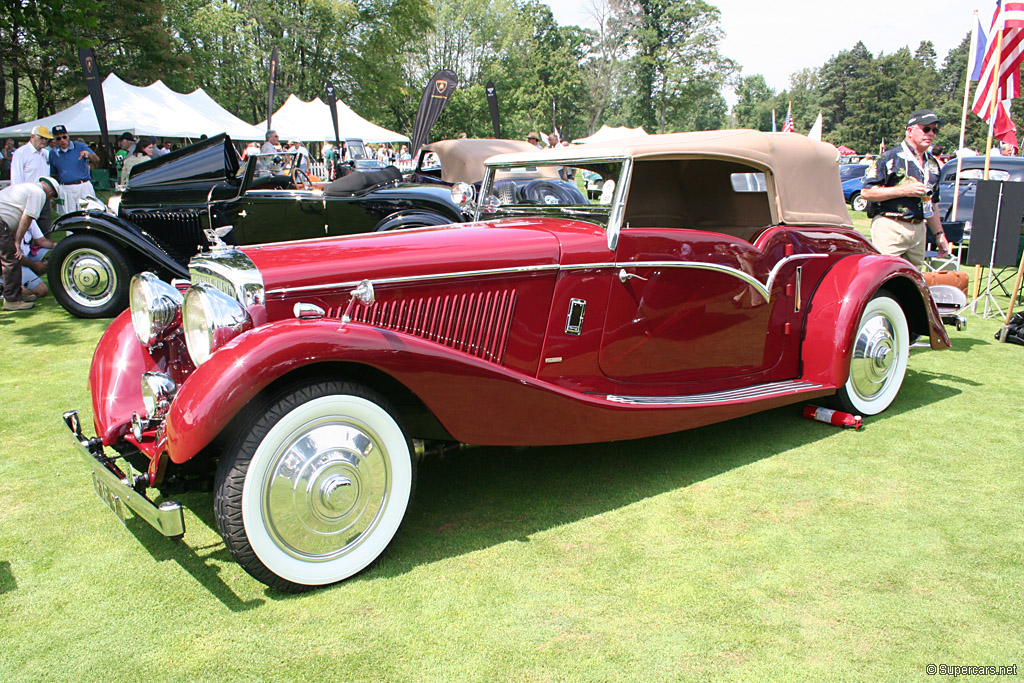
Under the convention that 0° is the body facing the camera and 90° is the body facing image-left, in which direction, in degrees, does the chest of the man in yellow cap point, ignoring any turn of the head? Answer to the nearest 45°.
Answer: approximately 315°

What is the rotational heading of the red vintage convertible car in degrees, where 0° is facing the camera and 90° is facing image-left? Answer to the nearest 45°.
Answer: approximately 45°

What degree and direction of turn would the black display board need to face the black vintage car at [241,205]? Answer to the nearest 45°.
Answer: approximately 90° to its right

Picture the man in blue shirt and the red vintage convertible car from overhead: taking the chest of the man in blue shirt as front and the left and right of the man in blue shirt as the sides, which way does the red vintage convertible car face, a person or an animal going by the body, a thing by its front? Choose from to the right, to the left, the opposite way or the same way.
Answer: to the right

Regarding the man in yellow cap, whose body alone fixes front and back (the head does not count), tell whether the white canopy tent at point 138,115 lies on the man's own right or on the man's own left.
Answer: on the man's own left
